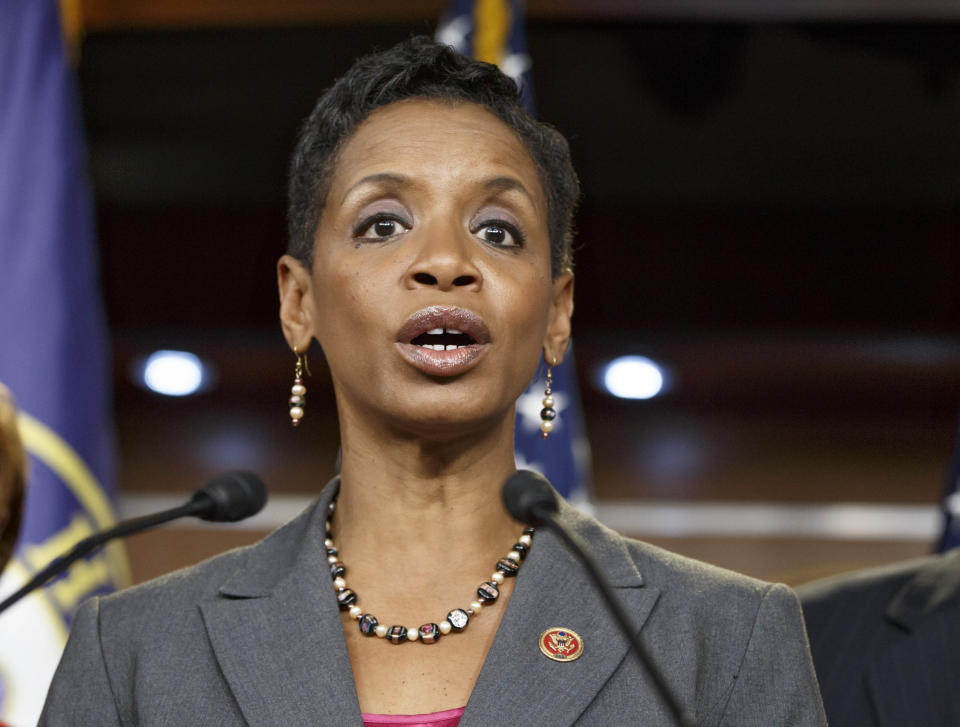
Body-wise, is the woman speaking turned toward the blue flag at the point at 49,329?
no

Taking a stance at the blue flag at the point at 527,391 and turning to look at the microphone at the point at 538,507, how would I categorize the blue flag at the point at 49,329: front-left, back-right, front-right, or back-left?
front-right

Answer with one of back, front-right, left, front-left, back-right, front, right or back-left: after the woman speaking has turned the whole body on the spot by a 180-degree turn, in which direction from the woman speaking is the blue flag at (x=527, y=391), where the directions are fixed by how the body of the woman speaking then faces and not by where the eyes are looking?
front

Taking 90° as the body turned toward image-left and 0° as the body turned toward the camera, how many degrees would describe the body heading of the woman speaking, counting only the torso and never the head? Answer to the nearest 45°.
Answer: approximately 0°

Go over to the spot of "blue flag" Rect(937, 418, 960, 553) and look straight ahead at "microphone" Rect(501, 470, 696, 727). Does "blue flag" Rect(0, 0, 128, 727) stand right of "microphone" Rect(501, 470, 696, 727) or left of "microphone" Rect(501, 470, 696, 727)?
right

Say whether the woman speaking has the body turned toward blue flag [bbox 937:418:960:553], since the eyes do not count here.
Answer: no

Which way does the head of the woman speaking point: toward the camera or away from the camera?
toward the camera
